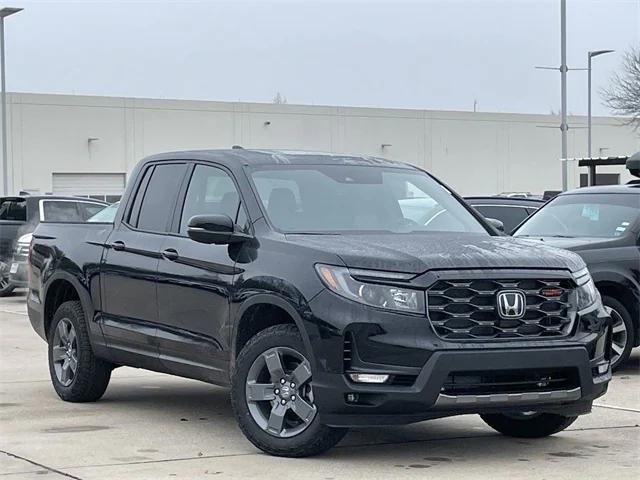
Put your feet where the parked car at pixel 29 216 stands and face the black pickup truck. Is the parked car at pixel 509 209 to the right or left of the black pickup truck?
left

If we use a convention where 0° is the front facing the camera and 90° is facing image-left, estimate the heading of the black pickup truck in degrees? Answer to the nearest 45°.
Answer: approximately 315°

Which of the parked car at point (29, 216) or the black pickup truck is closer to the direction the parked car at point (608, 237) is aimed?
the black pickup truck

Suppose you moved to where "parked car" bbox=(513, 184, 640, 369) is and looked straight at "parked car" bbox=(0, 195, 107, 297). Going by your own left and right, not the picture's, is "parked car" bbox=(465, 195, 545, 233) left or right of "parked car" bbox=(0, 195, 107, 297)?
right

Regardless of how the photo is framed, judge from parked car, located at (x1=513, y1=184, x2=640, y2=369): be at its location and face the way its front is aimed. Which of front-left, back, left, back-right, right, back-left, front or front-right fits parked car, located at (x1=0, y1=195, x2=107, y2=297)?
right

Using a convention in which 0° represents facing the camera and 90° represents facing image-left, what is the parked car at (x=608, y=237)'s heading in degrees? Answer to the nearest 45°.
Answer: approximately 45°

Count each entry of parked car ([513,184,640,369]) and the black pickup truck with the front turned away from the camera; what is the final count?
0

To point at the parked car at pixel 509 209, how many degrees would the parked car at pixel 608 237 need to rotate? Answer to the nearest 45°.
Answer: approximately 135° to its right

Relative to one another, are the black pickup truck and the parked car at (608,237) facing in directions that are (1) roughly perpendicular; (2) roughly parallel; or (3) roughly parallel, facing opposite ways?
roughly perpendicular

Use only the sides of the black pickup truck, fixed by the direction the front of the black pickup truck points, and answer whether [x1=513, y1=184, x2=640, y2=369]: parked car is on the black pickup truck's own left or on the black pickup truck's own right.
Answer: on the black pickup truck's own left

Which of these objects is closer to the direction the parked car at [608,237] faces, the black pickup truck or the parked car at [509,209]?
the black pickup truck
